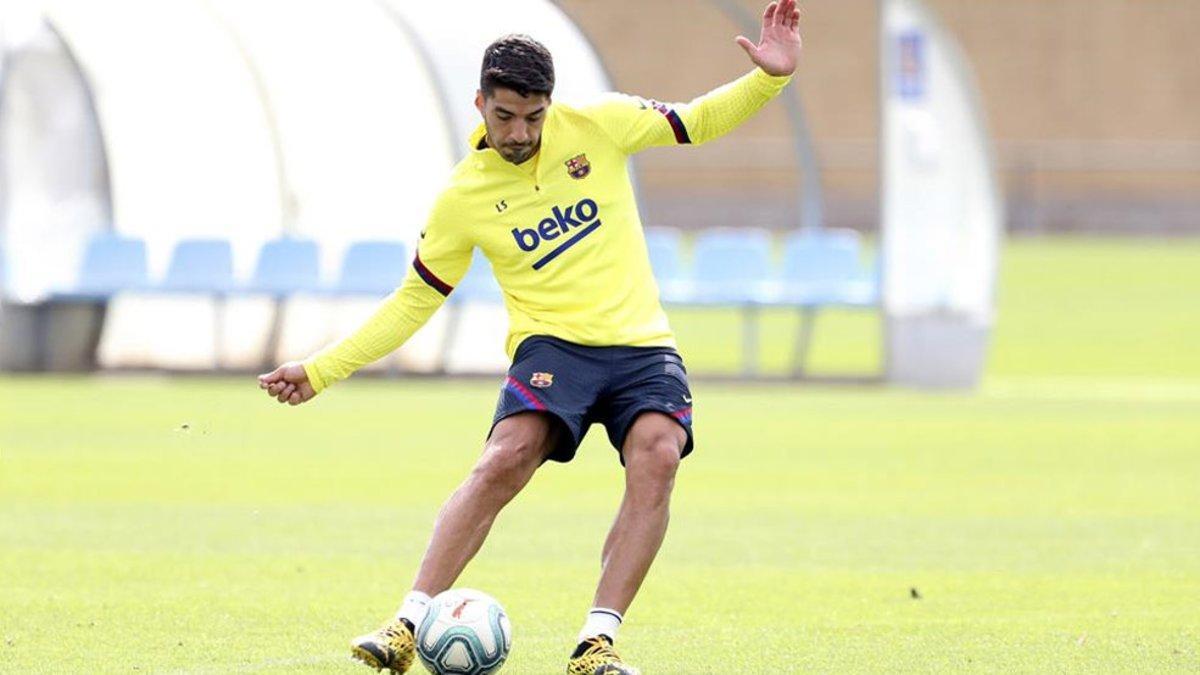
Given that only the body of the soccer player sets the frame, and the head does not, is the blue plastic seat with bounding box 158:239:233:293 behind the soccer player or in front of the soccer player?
behind

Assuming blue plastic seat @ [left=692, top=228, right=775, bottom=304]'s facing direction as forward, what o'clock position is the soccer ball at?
The soccer ball is roughly at 12 o'clock from the blue plastic seat.

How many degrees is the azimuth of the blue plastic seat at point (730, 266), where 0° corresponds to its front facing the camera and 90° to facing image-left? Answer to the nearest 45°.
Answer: approximately 0°

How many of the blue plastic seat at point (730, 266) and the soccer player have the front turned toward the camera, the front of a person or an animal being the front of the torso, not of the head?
2

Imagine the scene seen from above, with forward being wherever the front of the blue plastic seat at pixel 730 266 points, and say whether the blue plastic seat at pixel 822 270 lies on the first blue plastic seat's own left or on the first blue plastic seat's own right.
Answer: on the first blue plastic seat's own left

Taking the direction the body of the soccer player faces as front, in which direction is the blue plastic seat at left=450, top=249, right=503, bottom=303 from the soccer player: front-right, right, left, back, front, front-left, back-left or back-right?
back

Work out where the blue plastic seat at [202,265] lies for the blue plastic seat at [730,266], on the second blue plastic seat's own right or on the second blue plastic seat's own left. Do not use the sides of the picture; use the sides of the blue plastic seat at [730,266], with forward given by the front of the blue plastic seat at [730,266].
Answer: on the second blue plastic seat's own right

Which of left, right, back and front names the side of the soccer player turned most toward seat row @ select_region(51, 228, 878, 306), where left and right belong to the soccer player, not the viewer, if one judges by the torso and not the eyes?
back

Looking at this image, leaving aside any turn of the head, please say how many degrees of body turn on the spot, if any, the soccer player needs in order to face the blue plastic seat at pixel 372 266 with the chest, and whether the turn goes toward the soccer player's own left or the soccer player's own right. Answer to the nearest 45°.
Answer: approximately 180°

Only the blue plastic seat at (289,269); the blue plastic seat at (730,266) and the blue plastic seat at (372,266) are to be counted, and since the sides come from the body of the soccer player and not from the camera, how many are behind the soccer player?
3
